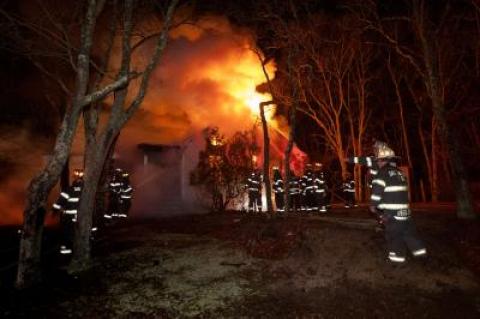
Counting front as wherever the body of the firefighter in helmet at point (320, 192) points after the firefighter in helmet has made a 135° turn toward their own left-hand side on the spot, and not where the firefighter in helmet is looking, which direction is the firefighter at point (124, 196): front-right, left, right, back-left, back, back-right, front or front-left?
right

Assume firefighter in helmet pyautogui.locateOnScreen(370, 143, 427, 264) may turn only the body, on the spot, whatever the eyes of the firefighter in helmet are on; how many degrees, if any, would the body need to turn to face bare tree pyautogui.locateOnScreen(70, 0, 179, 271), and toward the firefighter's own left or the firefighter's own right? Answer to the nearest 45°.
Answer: approximately 45° to the firefighter's own left

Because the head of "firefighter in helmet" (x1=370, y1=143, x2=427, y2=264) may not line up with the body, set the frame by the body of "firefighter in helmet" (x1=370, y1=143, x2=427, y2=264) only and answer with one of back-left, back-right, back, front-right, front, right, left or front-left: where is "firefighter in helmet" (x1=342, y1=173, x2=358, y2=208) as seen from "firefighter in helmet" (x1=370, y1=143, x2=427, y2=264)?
front-right

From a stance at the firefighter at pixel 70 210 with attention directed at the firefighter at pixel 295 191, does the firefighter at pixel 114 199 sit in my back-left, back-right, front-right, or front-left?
front-left

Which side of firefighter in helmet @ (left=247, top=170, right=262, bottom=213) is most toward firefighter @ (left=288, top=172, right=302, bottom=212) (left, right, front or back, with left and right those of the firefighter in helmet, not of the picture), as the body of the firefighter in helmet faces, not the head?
right

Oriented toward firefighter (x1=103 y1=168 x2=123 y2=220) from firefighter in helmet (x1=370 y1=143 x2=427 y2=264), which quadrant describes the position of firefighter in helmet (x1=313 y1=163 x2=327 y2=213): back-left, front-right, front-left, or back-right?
front-right

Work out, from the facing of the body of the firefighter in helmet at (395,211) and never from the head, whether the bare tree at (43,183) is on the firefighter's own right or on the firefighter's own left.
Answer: on the firefighter's own left

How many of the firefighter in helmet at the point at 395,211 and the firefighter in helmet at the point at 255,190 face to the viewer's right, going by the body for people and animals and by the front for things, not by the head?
0

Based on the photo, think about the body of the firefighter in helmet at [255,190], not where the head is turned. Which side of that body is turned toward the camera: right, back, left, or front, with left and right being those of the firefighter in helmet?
back

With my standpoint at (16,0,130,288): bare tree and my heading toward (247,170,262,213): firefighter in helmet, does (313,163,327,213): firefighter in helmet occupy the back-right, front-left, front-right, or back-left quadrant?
front-right

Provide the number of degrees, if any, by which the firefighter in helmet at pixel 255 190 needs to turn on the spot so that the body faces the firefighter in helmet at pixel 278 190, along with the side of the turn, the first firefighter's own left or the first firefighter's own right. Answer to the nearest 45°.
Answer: approximately 135° to the first firefighter's own right

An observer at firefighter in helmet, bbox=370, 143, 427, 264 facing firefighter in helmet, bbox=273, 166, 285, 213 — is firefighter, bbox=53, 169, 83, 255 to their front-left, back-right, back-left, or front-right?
front-left

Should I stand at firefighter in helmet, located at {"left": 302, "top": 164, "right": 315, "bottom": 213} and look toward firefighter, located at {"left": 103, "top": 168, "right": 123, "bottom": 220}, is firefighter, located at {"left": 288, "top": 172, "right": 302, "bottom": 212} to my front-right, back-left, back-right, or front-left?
front-right

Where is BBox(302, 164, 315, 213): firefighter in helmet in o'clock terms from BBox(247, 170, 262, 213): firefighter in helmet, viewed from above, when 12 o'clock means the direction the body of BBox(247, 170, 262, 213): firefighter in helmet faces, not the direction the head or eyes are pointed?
BBox(302, 164, 315, 213): firefighter in helmet is roughly at 4 o'clock from BBox(247, 170, 262, 213): firefighter in helmet.

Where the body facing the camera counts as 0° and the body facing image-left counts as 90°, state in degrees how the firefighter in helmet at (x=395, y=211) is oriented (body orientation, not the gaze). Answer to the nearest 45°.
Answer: approximately 135°
